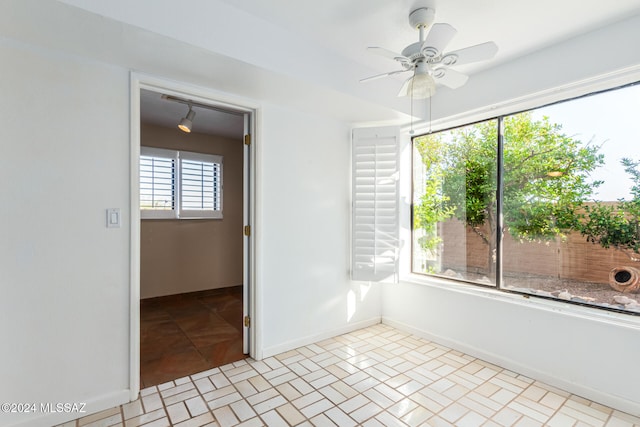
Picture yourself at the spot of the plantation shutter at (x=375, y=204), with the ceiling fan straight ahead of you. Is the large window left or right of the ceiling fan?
left

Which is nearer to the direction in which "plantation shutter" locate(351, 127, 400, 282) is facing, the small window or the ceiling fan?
the ceiling fan

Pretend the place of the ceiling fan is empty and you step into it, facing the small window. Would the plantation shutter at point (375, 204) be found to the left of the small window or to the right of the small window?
right

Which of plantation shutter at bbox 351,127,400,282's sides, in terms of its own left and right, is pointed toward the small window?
right

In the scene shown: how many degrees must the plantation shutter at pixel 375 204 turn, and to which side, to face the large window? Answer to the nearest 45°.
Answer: approximately 90° to its left

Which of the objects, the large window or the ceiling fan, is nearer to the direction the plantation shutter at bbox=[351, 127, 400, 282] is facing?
the ceiling fan

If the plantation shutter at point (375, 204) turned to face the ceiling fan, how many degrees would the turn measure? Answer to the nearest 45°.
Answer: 0° — it already faces it

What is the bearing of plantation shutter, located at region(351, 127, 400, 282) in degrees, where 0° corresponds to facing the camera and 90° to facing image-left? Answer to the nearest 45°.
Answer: approximately 0°

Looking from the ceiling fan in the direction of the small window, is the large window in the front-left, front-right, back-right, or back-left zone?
back-right
